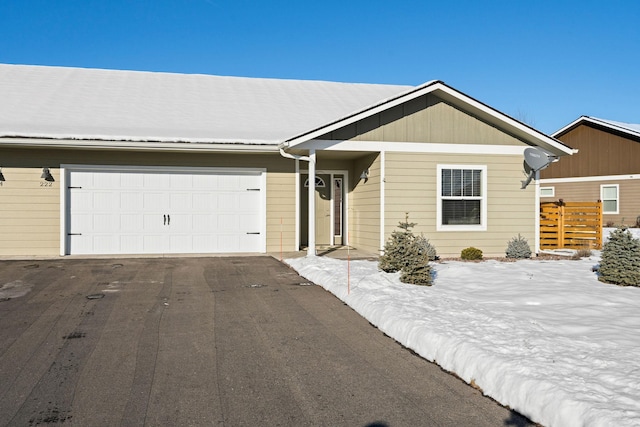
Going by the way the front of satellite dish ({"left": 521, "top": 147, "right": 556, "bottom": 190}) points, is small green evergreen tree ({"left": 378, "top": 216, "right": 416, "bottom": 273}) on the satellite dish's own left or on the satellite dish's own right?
on the satellite dish's own right

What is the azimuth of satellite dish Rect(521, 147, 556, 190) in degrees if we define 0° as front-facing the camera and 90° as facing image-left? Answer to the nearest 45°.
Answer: approximately 315°

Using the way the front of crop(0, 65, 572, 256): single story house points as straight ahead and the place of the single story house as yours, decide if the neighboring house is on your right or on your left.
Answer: on your left

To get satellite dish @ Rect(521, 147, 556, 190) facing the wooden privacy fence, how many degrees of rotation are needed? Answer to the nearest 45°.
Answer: approximately 135° to its left

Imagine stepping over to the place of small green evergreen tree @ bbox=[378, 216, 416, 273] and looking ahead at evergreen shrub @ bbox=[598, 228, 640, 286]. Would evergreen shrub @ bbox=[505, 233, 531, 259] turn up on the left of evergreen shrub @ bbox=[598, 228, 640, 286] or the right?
left

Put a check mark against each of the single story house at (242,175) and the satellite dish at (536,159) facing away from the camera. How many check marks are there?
0

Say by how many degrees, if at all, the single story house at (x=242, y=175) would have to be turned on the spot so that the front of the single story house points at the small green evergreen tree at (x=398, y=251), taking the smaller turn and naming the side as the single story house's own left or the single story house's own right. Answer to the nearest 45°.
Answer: approximately 45° to the single story house's own left

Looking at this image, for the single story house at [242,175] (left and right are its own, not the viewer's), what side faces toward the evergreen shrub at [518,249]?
left

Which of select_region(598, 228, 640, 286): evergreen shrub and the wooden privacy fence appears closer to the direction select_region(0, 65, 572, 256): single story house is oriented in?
the evergreen shrub

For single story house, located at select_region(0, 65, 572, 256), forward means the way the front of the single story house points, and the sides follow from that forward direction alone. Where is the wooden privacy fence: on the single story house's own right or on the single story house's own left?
on the single story house's own left
